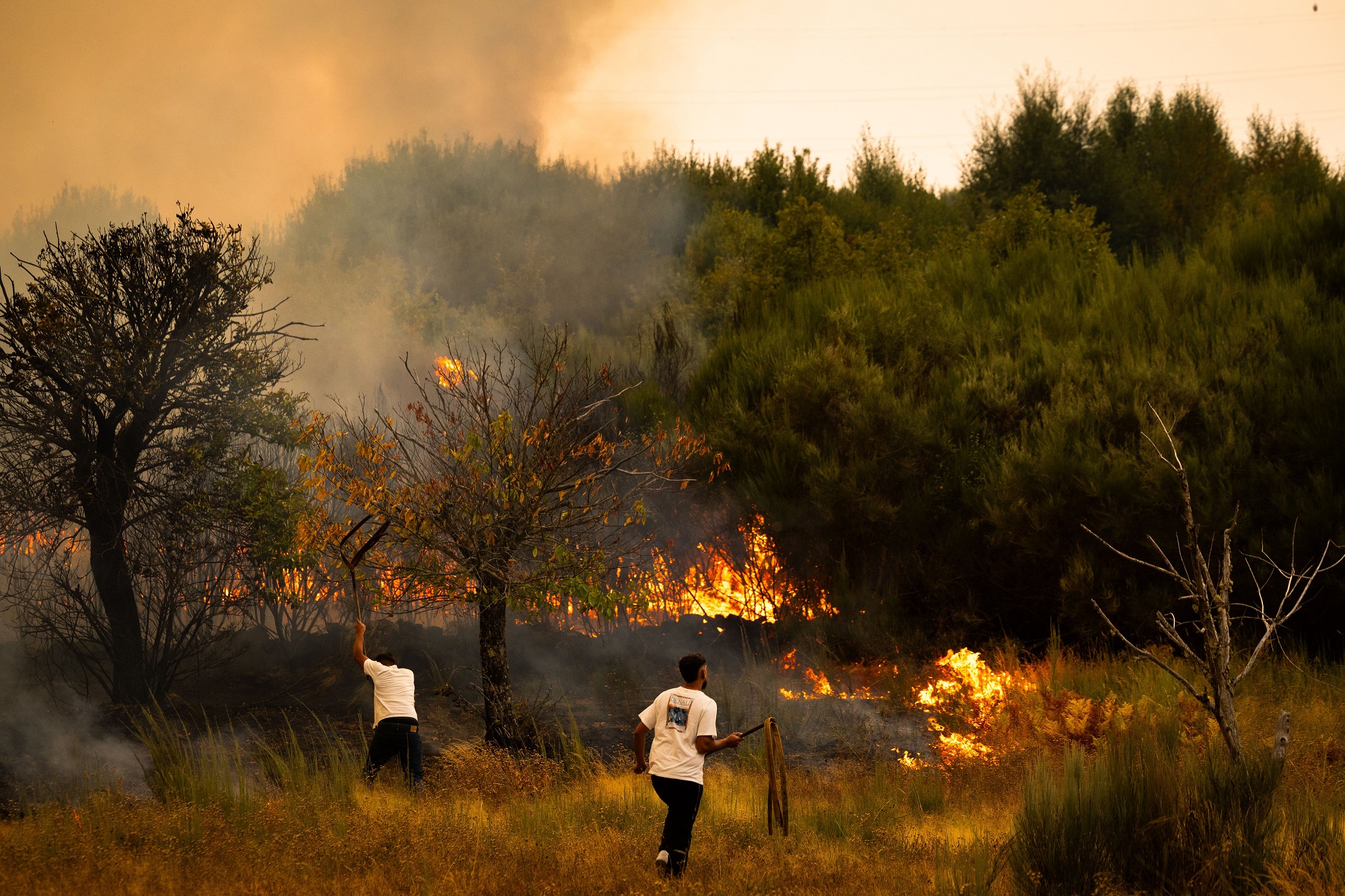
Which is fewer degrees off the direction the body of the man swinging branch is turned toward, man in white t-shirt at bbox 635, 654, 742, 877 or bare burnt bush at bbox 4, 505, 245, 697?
the bare burnt bush

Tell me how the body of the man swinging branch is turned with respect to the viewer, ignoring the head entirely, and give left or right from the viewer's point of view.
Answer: facing away from the viewer

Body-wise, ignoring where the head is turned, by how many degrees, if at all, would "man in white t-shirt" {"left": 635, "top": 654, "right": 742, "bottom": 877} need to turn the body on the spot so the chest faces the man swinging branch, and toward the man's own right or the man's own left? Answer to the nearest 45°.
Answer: approximately 90° to the man's own left

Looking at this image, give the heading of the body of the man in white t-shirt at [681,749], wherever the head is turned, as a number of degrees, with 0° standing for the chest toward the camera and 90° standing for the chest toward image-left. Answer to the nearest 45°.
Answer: approximately 225°

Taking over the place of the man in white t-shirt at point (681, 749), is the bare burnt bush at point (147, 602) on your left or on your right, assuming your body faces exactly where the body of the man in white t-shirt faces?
on your left

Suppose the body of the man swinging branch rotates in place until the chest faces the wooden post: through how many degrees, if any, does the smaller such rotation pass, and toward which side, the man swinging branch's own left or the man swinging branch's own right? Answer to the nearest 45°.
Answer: approximately 135° to the man swinging branch's own right

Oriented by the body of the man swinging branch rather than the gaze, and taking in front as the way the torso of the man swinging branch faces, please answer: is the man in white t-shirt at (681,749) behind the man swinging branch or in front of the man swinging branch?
behind
